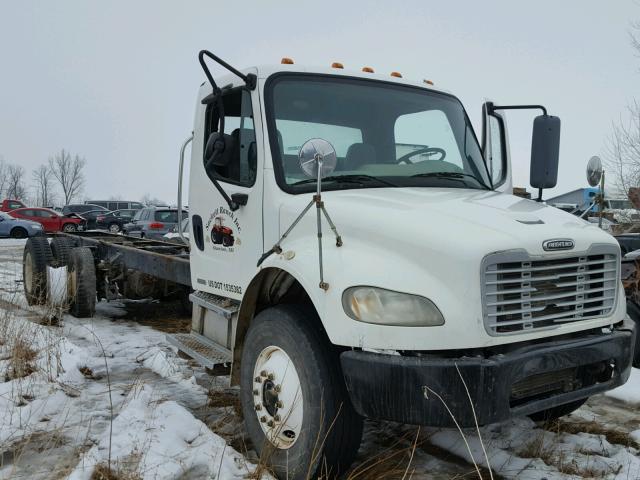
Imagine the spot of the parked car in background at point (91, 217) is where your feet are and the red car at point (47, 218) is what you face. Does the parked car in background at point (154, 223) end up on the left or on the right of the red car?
left

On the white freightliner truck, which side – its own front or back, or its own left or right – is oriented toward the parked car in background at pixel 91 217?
back

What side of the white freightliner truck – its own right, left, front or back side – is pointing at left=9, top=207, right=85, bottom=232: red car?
back

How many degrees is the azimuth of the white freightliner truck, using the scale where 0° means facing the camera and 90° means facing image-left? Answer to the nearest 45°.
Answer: approximately 315°
